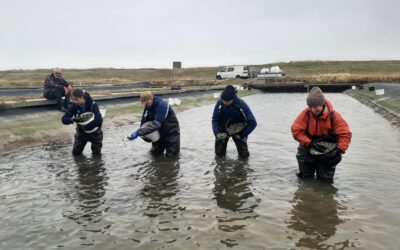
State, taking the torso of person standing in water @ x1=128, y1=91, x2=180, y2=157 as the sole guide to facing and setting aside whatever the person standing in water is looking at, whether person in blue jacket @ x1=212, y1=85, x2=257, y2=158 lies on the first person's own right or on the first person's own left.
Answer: on the first person's own left

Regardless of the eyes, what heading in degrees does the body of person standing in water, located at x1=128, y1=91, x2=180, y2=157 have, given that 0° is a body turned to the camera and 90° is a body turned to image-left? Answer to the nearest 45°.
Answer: approximately 45°

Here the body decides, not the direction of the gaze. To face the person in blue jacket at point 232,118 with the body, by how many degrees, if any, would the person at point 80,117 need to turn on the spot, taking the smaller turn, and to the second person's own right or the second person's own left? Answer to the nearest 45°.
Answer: approximately 90° to the second person's own left

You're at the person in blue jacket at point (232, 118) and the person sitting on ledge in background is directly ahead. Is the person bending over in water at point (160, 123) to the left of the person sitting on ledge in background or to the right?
left

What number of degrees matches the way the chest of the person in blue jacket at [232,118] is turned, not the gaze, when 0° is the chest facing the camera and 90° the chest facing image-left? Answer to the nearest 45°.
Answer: approximately 0°

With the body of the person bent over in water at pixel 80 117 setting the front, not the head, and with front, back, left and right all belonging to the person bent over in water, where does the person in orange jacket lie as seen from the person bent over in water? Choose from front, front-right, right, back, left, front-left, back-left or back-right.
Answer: left
